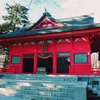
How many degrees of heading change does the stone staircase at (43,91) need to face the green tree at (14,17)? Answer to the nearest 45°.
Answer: approximately 180°

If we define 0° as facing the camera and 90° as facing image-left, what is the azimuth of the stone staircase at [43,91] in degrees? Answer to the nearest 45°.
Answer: approximately 0°

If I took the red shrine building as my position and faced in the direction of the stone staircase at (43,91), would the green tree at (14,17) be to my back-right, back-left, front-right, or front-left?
back-right

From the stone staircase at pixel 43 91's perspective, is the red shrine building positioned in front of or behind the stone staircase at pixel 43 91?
behind
